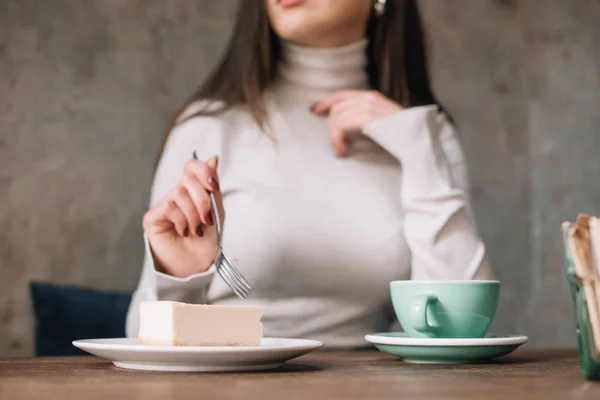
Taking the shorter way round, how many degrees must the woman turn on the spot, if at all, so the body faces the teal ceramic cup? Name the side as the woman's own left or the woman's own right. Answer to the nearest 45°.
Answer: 0° — they already face it

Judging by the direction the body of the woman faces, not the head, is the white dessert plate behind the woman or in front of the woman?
in front

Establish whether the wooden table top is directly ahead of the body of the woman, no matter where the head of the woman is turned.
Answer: yes

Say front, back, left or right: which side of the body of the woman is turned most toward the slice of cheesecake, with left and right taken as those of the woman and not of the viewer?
front

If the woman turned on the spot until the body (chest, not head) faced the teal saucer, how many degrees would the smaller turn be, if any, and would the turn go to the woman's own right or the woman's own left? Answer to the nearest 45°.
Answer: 0° — they already face it

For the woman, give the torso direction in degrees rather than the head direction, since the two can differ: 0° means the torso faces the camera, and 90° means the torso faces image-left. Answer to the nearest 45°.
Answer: approximately 0°
